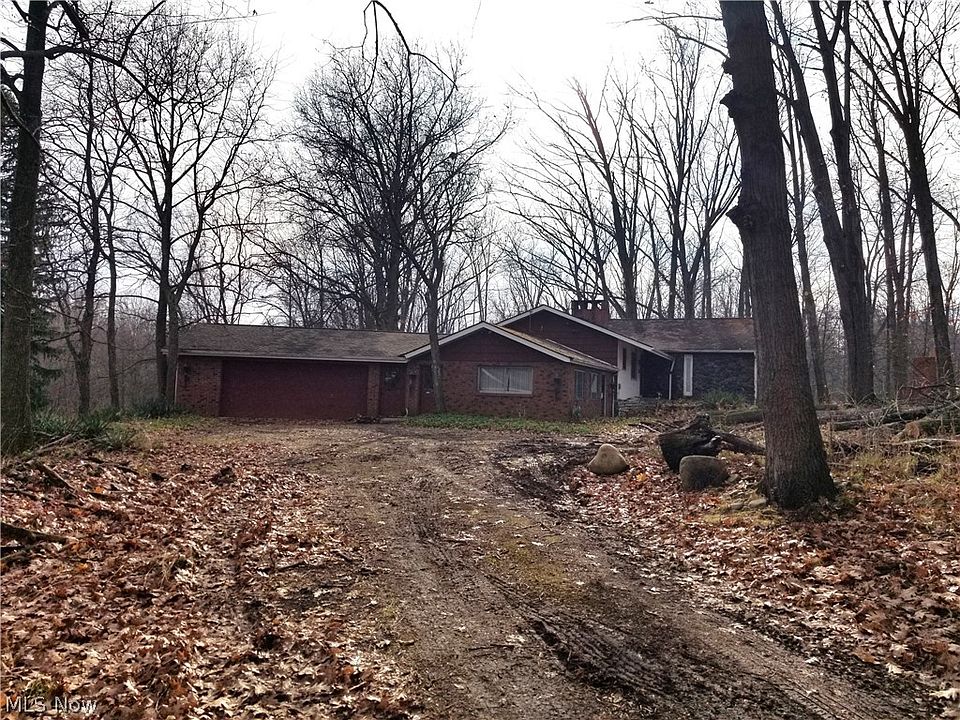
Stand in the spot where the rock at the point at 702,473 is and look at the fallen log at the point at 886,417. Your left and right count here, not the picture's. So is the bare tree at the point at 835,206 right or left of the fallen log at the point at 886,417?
left

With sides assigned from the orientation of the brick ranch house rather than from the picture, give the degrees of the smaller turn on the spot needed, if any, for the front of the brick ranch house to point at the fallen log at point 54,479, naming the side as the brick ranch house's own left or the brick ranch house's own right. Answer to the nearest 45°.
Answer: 0° — it already faces it

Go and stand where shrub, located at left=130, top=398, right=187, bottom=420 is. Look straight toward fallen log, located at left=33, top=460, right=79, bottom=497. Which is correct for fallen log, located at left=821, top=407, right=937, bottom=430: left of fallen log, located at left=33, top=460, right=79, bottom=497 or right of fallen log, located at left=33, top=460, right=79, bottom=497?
left

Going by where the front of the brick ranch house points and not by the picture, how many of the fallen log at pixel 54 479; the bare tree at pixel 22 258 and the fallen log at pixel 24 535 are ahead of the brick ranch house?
3

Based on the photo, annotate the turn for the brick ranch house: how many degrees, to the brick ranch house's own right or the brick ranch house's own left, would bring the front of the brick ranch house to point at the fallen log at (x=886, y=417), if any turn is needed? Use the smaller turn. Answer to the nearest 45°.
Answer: approximately 45° to the brick ranch house's own left

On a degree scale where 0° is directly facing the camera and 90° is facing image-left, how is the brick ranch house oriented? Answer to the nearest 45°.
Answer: approximately 0°

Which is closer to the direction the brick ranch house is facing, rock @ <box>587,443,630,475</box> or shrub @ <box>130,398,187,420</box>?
the rock
